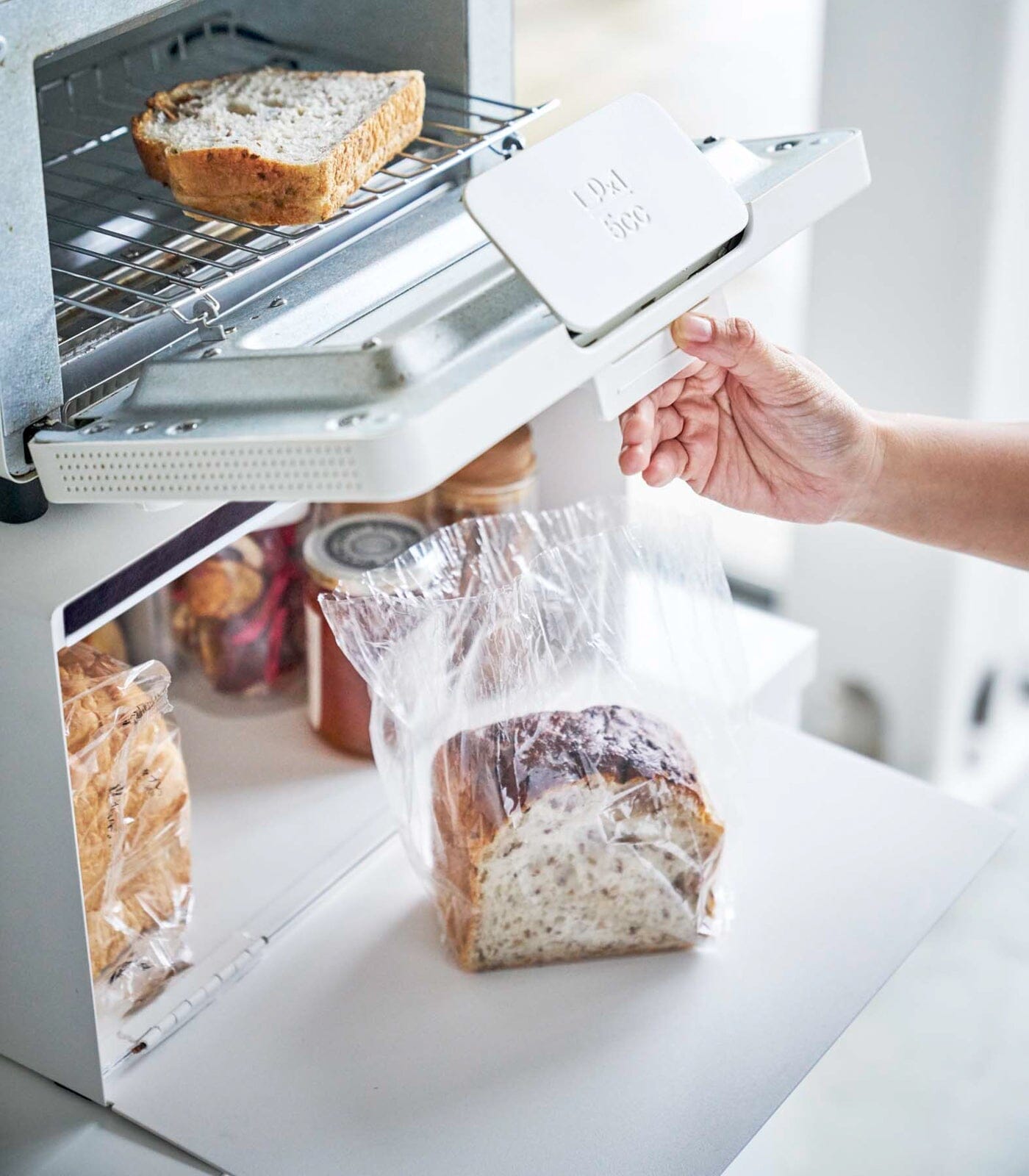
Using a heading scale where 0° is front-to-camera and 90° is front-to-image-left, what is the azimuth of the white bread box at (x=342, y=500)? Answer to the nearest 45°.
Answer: approximately 315°

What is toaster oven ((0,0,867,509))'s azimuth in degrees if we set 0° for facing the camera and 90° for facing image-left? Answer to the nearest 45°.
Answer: approximately 315°
